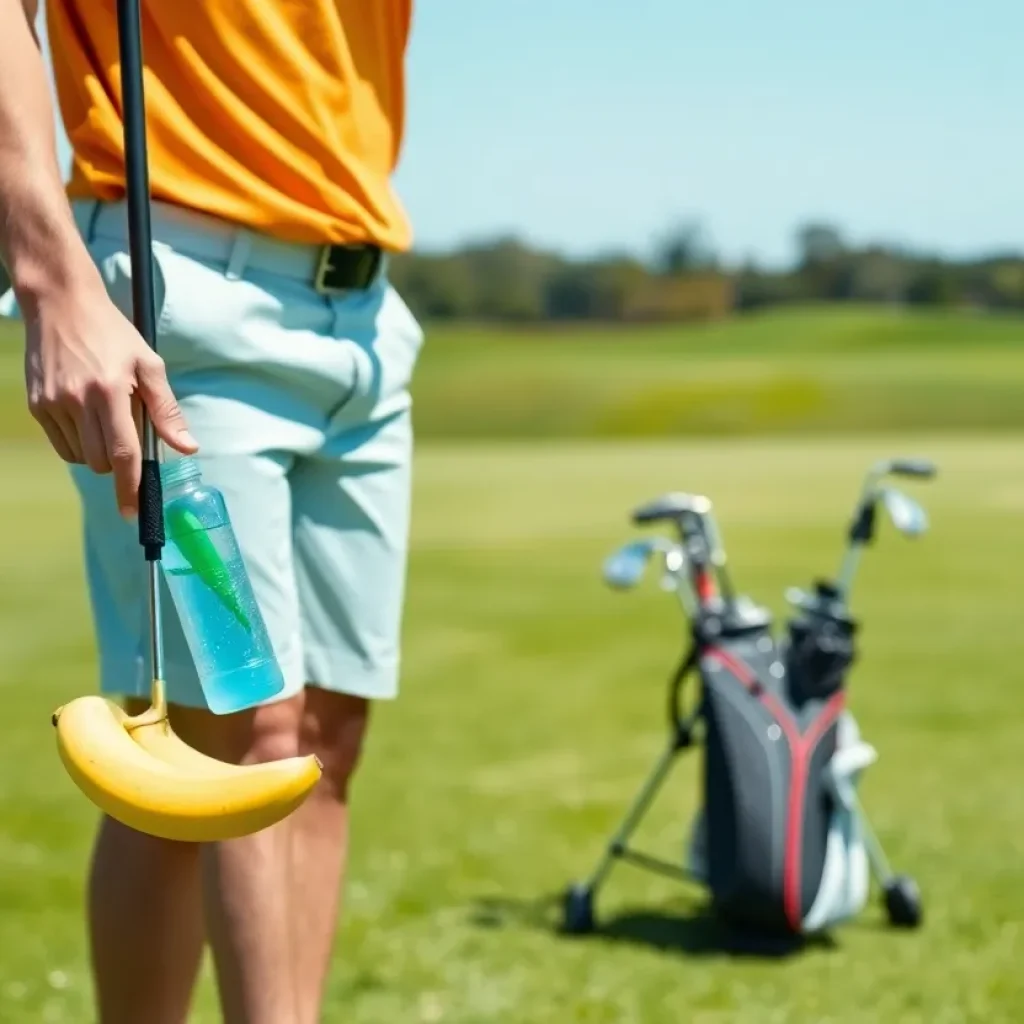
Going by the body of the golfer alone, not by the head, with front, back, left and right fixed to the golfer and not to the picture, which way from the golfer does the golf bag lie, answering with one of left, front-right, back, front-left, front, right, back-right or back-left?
left

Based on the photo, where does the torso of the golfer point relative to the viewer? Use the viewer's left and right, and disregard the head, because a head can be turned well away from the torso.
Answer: facing the viewer and to the right of the viewer
